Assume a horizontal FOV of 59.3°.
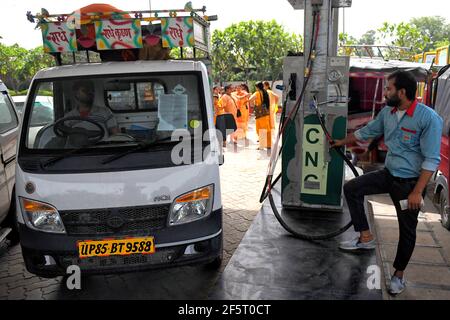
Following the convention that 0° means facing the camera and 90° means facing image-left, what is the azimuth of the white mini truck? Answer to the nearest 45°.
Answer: approximately 0°

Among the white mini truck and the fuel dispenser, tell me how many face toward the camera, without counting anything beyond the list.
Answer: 2

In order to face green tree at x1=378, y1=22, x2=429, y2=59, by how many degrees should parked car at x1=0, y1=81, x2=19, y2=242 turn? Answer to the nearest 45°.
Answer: approximately 180°

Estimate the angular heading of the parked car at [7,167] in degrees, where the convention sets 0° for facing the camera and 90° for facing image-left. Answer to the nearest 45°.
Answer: approximately 45°

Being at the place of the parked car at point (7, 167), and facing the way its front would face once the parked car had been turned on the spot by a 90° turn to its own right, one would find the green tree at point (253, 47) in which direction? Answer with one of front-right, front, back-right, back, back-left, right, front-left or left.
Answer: right

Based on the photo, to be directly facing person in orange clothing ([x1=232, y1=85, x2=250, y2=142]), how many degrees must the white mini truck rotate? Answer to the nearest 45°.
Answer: approximately 135° to its left

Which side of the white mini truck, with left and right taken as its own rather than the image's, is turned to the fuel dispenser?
left

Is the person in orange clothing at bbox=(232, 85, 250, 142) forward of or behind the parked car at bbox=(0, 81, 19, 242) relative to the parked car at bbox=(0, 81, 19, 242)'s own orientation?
behind

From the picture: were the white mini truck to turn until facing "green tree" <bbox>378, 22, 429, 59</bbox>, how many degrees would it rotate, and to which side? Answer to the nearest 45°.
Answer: approximately 135° to its left

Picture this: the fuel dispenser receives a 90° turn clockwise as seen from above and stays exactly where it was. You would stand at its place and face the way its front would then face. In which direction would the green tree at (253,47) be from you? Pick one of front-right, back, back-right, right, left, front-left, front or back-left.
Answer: right

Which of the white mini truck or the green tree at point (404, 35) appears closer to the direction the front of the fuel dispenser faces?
the white mini truck

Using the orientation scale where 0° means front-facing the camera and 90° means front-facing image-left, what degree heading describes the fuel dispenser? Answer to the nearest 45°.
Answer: approximately 0°
